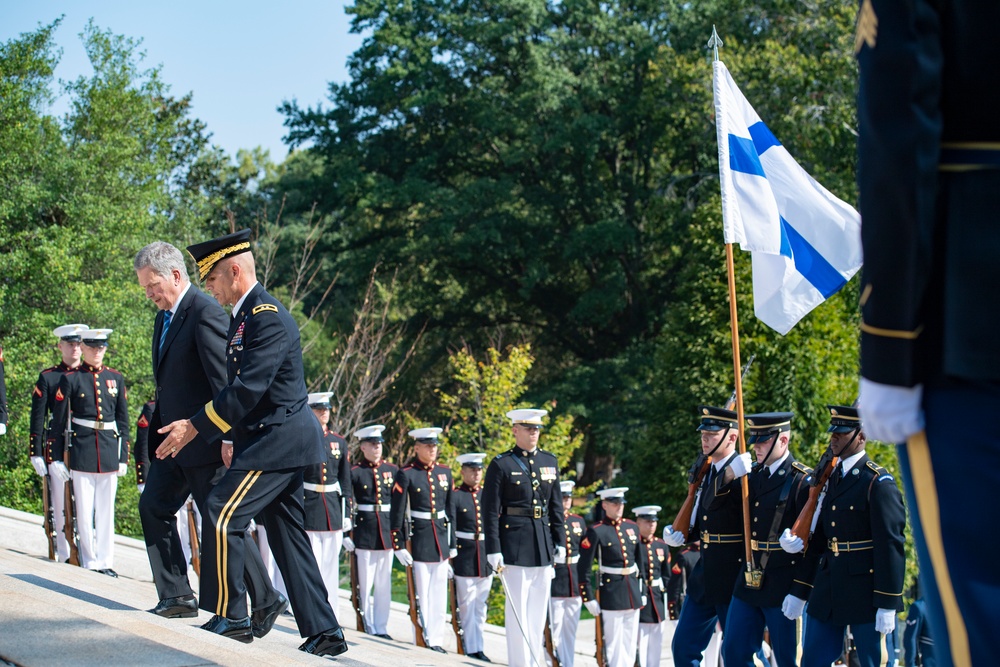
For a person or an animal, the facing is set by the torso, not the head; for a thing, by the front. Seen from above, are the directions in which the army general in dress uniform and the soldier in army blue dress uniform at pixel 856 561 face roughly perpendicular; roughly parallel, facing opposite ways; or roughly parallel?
roughly parallel

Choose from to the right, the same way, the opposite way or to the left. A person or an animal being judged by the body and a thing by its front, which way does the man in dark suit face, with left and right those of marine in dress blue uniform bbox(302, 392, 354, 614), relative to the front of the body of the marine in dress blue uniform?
to the right

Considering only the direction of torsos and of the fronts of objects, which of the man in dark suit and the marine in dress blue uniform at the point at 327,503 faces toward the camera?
the marine in dress blue uniform

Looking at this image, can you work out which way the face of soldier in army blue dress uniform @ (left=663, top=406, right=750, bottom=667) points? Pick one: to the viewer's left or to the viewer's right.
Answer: to the viewer's left

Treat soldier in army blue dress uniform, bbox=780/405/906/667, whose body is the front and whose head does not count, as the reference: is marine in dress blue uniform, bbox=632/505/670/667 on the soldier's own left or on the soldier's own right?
on the soldier's own right

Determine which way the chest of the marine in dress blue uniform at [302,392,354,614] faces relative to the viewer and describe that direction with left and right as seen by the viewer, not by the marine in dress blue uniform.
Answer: facing the viewer

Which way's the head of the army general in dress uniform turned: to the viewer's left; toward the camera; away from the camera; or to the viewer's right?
to the viewer's left

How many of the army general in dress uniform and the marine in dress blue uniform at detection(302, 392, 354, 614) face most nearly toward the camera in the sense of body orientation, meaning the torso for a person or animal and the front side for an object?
1

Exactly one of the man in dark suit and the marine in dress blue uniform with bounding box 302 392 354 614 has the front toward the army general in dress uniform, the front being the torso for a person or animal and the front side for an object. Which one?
the marine in dress blue uniform

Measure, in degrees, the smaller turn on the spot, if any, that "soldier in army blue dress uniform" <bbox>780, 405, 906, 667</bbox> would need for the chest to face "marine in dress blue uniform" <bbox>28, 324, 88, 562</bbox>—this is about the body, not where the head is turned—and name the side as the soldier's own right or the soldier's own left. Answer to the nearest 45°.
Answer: approximately 45° to the soldier's own right

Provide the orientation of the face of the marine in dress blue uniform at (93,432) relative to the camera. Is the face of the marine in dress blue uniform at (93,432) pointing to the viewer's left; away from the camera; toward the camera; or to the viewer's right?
toward the camera

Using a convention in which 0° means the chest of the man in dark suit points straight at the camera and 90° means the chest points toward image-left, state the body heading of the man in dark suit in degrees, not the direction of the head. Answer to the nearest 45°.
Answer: approximately 90°

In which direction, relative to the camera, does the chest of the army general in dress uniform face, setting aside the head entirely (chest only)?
to the viewer's left

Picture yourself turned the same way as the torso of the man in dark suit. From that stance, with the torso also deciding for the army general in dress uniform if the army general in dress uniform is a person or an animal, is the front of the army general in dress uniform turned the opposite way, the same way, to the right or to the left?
the same way
